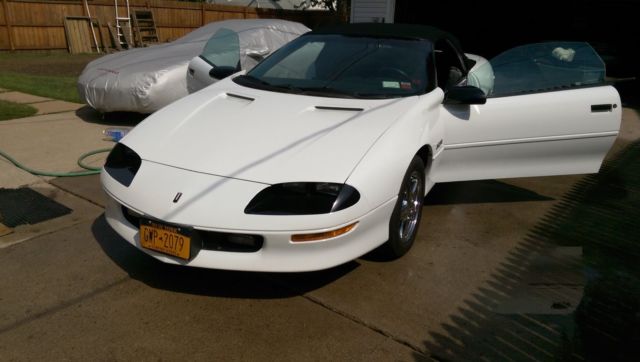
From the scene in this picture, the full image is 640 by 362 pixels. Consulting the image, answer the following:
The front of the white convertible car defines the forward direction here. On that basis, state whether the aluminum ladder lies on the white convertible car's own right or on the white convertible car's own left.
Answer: on the white convertible car's own right

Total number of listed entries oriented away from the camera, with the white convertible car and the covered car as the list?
0

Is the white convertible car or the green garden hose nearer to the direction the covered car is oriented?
the green garden hose

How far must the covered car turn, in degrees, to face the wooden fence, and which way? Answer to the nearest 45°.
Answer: approximately 135° to its right

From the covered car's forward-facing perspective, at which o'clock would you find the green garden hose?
The green garden hose is roughly at 11 o'clock from the covered car.

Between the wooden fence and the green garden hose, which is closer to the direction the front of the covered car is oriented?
the green garden hose

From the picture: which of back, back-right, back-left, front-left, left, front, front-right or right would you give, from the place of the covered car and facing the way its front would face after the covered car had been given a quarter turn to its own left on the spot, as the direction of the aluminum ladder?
back-left

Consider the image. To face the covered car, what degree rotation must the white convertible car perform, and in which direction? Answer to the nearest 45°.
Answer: approximately 90° to its right

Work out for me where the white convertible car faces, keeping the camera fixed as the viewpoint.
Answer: facing the viewer and to the left of the viewer

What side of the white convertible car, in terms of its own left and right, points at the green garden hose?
right

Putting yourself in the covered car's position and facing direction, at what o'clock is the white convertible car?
The white convertible car is roughly at 10 o'clock from the covered car.
